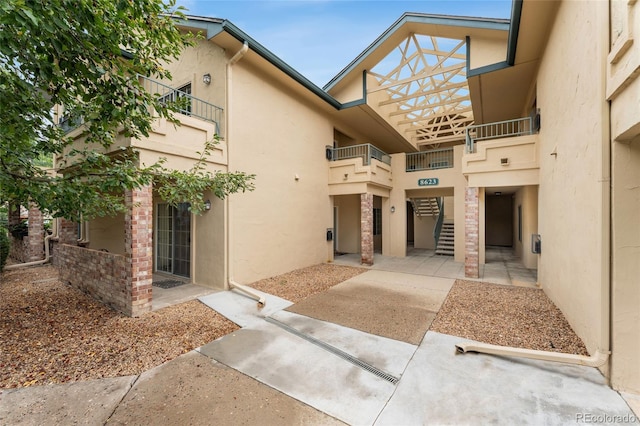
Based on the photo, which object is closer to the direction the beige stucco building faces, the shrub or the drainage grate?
the drainage grate

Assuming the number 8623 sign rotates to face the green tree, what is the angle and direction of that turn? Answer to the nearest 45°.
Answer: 0° — it already faces it

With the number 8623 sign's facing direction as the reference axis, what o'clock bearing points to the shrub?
The shrub is roughly at 2 o'clock from the number 8623 sign.

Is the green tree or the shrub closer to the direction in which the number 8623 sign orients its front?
the green tree

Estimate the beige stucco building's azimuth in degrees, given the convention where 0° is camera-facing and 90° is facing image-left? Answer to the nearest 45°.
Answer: approximately 0°

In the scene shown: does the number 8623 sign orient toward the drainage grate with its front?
yes

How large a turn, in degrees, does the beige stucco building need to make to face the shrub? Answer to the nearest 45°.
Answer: approximately 90° to its right

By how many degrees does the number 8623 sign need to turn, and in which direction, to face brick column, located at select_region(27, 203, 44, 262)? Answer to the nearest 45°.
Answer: approximately 45° to its right

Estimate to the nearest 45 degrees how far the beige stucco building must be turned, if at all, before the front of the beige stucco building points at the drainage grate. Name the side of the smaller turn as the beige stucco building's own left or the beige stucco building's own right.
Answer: approximately 45° to the beige stucco building's own right
